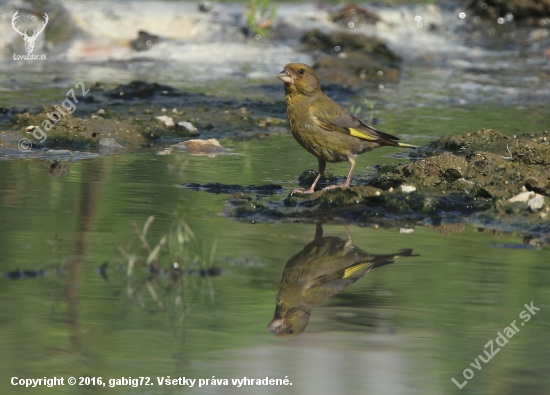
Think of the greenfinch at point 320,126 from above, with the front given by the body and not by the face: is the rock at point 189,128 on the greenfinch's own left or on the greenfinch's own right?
on the greenfinch's own right

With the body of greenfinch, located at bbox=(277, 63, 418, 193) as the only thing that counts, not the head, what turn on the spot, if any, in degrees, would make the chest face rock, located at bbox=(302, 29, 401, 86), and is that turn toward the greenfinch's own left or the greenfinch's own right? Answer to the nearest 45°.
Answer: approximately 90° to the greenfinch's own right

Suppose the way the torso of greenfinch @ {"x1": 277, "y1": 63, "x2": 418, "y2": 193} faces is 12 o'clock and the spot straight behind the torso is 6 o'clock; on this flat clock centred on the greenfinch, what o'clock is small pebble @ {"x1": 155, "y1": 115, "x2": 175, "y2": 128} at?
The small pebble is roughly at 2 o'clock from the greenfinch.

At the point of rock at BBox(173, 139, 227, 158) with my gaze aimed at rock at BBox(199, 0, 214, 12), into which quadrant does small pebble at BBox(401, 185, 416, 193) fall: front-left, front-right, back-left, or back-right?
back-right

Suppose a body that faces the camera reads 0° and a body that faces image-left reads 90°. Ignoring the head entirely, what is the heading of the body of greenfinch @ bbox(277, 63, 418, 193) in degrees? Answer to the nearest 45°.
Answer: approximately 90°

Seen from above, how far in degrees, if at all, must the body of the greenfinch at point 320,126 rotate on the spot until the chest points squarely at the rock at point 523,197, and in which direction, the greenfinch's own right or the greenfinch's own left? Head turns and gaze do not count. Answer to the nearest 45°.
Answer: approximately 180°

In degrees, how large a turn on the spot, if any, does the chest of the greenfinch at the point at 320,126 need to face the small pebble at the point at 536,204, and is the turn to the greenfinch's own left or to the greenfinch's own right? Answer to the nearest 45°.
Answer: approximately 135° to the greenfinch's own left

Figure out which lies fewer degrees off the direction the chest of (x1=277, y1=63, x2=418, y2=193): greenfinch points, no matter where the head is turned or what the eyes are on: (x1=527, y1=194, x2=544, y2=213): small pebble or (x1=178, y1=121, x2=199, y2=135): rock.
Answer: the rock

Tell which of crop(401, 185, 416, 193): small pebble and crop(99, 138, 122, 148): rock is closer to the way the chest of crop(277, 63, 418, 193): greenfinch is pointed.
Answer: the rock
